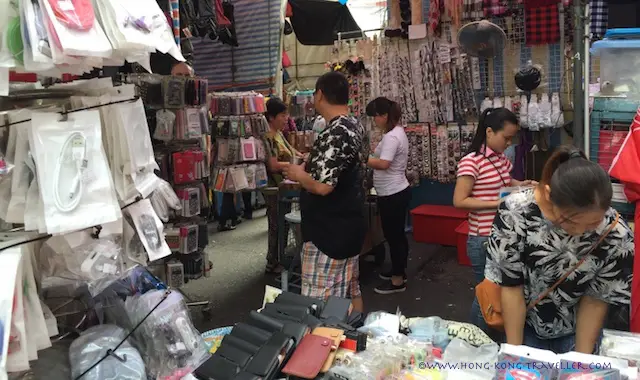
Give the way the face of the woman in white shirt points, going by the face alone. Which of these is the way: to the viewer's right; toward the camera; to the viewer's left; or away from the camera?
to the viewer's left

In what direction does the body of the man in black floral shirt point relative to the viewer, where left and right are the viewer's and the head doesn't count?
facing away from the viewer and to the left of the viewer

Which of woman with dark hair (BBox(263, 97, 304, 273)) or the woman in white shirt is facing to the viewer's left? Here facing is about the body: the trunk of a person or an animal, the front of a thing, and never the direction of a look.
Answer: the woman in white shirt

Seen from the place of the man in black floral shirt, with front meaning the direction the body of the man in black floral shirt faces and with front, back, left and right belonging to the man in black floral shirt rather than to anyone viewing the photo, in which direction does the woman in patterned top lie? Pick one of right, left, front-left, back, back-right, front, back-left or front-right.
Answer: back

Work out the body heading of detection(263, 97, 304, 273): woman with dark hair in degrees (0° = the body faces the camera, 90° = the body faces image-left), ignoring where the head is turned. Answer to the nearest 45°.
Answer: approximately 270°

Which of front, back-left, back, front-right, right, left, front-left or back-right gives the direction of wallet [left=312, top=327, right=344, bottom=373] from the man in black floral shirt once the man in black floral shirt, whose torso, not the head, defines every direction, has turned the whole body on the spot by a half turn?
front-right

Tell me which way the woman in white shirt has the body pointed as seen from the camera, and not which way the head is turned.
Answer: to the viewer's left

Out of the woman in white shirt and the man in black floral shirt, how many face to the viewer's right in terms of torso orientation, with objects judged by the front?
0

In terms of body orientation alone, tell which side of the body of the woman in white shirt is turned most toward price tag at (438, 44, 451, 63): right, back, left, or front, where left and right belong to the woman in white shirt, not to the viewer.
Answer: right

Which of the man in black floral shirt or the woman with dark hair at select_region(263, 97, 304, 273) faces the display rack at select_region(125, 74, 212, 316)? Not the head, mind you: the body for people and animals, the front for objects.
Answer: the man in black floral shirt

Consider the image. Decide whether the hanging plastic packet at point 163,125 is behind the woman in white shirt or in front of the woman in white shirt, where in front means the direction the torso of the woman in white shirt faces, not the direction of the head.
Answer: in front

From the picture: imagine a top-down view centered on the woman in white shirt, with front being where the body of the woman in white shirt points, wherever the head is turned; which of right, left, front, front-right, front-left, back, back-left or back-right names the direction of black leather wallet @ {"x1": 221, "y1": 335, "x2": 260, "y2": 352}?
left

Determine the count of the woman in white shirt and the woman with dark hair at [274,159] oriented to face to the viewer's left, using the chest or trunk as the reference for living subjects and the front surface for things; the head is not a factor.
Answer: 1

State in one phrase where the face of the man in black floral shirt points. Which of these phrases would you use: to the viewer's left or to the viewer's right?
to the viewer's left
